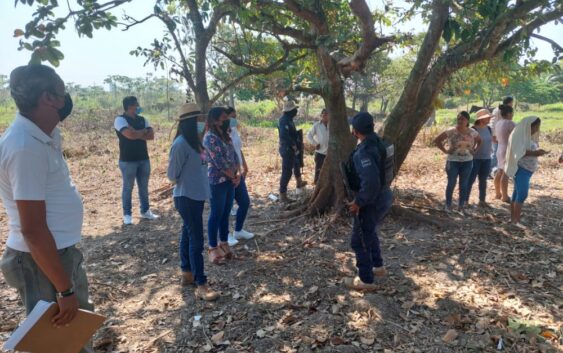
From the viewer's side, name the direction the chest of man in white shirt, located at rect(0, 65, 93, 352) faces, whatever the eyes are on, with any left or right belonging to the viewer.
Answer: facing to the right of the viewer

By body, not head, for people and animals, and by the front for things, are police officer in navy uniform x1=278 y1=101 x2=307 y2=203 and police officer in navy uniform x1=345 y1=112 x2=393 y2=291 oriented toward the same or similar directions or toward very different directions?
very different directions

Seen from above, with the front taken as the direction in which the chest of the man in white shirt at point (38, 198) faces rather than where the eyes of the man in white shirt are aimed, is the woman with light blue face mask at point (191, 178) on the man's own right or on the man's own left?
on the man's own left

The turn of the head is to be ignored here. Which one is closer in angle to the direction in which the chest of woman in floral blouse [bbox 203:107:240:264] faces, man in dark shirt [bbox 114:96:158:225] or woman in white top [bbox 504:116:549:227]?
the woman in white top

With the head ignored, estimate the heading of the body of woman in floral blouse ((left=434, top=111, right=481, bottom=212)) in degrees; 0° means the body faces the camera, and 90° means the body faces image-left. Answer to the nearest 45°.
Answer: approximately 0°

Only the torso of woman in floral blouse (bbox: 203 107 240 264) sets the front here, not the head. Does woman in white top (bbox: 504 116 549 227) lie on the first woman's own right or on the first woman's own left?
on the first woman's own left

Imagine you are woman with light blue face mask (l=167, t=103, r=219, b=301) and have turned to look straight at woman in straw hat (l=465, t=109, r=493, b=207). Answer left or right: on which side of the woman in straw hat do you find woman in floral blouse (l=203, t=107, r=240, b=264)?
left
